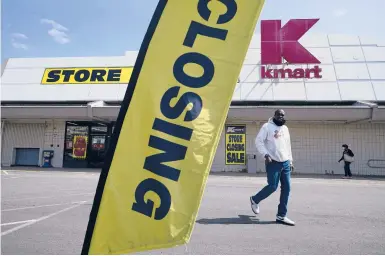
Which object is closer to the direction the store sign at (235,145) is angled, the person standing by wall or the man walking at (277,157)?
the man walking

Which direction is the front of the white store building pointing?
toward the camera

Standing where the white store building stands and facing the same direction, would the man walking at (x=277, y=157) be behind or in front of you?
in front

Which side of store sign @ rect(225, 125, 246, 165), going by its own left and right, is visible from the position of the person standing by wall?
left

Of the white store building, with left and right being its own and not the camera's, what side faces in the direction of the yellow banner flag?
front

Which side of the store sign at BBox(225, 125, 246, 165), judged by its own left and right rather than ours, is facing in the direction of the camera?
front

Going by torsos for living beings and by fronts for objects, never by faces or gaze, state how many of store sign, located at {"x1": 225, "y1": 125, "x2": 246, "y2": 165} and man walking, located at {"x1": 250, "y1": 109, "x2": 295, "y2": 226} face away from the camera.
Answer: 0

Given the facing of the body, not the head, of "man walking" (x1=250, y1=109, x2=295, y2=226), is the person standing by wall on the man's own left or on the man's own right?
on the man's own left

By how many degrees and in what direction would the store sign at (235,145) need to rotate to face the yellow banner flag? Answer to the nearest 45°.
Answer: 0° — it already faces it

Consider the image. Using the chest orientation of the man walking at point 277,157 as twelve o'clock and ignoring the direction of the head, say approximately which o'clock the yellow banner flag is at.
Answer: The yellow banner flag is roughly at 2 o'clock from the man walking.

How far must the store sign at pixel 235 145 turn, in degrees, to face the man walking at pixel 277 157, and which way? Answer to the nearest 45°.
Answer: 0° — it already faces them
